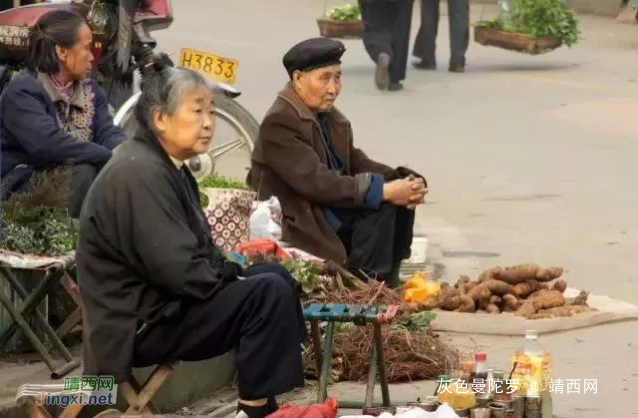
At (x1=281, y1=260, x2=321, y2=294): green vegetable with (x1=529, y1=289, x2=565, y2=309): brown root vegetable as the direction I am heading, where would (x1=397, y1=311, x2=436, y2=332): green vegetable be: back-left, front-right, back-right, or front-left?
front-right

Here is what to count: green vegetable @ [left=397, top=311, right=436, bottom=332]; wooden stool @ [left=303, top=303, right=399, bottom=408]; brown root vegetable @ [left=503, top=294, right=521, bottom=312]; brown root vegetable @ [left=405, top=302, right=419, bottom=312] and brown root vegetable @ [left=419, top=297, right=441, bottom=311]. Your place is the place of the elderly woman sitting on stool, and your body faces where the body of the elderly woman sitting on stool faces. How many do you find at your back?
0

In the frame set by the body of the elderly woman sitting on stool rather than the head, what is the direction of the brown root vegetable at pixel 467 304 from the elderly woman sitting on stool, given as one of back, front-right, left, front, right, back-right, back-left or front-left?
front-left

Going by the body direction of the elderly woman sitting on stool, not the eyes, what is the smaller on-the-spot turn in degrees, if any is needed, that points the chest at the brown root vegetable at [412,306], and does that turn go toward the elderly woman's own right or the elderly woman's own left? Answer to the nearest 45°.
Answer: approximately 45° to the elderly woman's own left

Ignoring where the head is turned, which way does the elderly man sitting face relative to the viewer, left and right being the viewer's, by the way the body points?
facing the viewer and to the right of the viewer

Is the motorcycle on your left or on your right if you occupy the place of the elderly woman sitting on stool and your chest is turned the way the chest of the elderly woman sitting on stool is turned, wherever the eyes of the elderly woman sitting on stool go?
on your left

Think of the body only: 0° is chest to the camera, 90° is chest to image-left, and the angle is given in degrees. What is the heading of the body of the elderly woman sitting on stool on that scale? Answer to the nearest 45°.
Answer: approximately 270°

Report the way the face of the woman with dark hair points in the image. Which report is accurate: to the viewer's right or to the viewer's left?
to the viewer's right

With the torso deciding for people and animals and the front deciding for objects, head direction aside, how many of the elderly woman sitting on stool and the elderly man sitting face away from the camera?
0

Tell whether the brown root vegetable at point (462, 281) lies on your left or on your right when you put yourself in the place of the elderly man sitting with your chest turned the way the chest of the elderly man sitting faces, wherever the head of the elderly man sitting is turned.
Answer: on your left

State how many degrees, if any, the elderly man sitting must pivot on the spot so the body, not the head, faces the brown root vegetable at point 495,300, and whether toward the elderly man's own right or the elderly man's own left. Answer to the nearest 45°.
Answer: approximately 45° to the elderly man's own left
